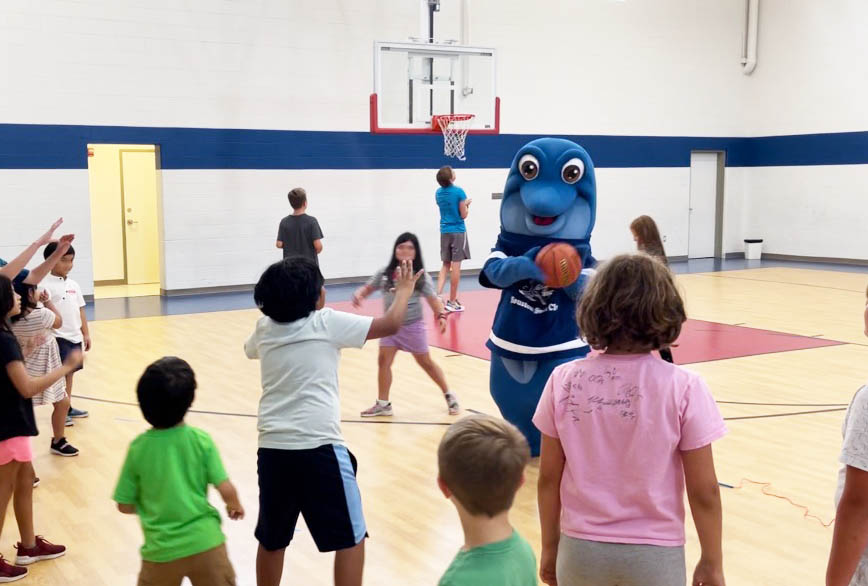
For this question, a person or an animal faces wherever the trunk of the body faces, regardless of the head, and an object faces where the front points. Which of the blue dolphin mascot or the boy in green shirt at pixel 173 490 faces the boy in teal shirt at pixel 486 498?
the blue dolphin mascot

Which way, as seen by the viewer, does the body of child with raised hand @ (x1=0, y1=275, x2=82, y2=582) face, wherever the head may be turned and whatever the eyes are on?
to the viewer's right

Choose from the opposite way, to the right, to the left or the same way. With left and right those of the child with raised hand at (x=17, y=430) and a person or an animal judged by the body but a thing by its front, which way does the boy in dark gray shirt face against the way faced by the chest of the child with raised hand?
to the left

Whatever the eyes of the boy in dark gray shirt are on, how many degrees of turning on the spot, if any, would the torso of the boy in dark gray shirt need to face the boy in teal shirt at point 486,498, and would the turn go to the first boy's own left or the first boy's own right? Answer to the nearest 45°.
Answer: approximately 180°

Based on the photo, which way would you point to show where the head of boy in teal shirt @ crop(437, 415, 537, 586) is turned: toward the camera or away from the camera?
away from the camera

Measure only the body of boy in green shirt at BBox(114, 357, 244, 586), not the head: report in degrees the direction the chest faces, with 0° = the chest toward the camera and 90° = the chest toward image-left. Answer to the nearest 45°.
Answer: approximately 180°

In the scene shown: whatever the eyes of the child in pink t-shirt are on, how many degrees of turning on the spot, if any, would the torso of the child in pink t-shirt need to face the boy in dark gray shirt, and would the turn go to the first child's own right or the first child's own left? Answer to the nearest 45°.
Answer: approximately 45° to the first child's own left

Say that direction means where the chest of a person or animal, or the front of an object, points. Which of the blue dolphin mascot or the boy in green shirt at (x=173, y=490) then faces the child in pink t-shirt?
the blue dolphin mascot

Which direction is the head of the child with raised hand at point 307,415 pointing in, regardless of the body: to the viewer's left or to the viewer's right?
to the viewer's right

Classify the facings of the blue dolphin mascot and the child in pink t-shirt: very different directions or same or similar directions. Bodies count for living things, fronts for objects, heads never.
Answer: very different directions

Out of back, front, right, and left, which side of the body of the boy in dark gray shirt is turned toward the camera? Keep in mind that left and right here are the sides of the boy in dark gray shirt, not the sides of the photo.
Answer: back
